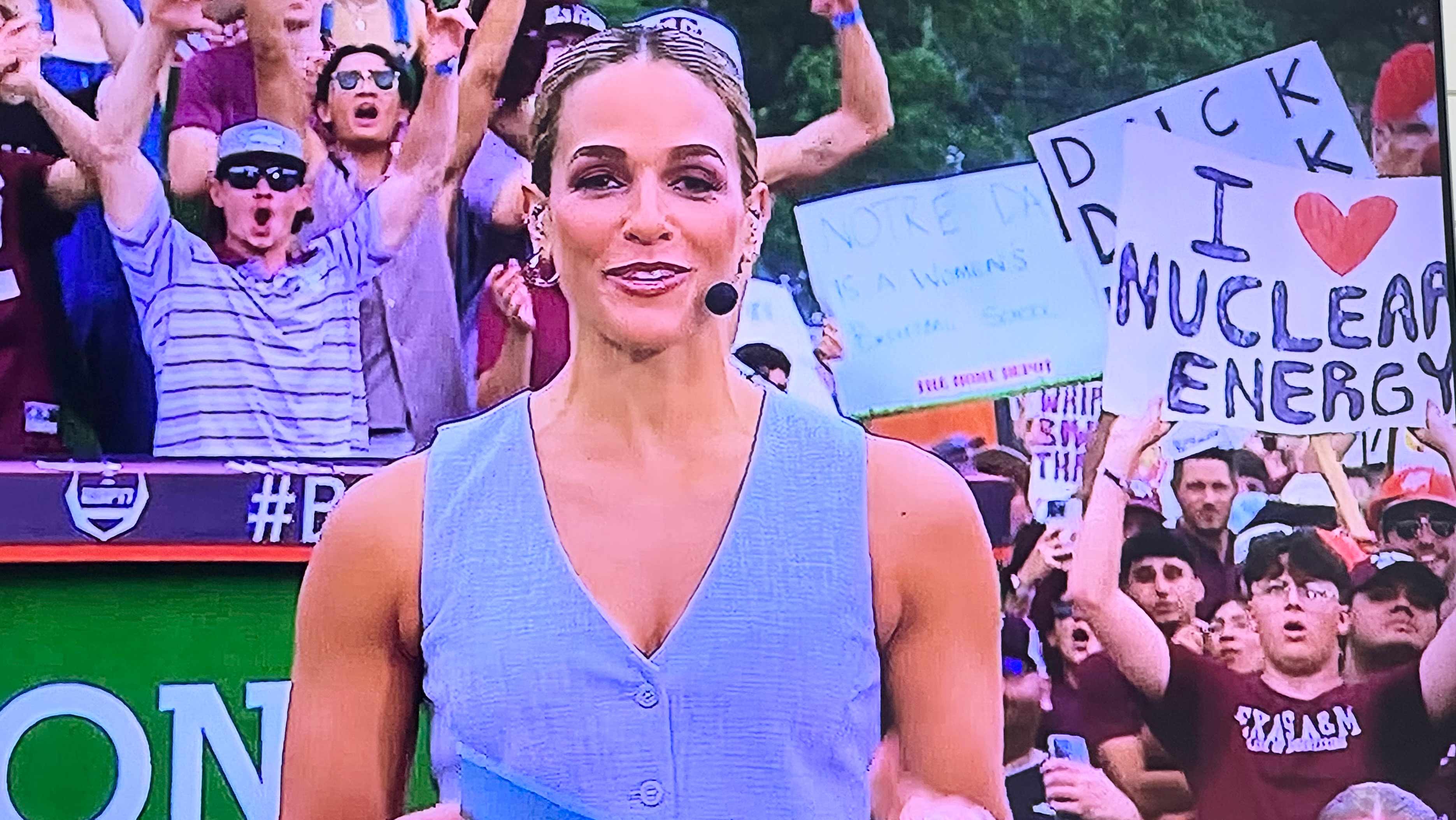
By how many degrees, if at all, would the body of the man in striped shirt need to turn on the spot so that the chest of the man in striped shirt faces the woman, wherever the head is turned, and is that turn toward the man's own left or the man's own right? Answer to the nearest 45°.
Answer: approximately 45° to the man's own left

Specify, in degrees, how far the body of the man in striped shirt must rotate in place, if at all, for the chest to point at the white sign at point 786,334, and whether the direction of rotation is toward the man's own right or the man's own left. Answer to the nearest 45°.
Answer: approximately 90° to the man's own left

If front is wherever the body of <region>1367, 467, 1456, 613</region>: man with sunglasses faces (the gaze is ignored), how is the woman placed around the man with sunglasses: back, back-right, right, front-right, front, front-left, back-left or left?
front-right

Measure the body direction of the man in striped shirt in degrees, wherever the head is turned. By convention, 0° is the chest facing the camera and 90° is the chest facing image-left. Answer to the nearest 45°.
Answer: approximately 0°

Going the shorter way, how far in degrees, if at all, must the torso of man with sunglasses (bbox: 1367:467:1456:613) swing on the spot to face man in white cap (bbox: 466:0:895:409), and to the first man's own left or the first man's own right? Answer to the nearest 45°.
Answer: approximately 45° to the first man's own right

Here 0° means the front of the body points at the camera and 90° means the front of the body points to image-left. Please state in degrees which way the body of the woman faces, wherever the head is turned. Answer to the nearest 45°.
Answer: approximately 0°

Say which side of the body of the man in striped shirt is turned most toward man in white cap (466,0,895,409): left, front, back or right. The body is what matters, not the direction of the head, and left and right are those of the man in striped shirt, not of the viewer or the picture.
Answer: left

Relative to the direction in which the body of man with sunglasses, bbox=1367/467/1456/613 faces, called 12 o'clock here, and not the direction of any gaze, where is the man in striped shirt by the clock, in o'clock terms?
The man in striped shirt is roughly at 2 o'clock from the man with sunglasses.
